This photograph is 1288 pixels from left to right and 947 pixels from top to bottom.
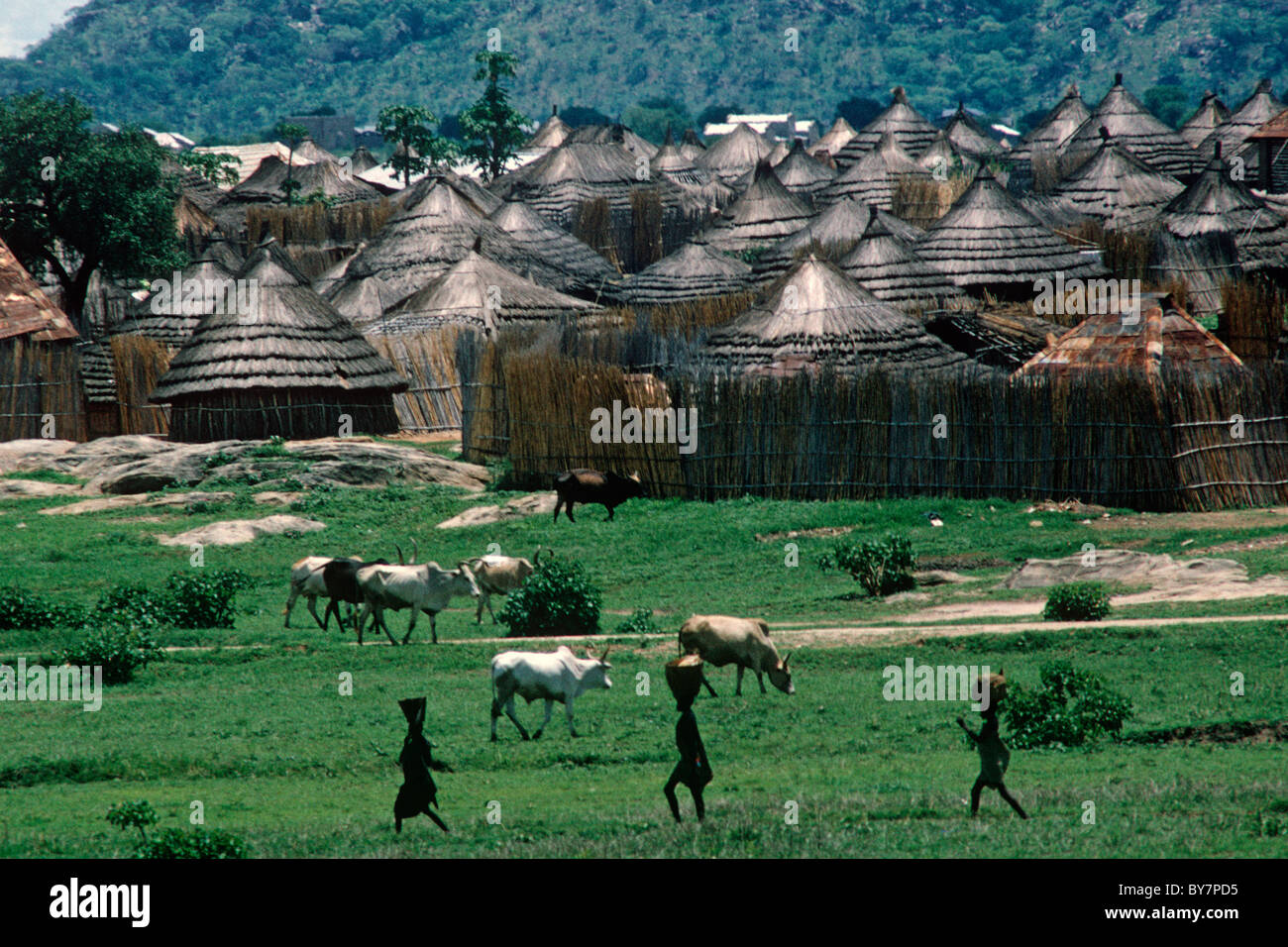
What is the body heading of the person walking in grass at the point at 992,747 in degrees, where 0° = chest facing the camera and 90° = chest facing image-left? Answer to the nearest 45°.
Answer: approximately 90°

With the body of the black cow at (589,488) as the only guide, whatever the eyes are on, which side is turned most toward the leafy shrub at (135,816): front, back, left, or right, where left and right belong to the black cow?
right

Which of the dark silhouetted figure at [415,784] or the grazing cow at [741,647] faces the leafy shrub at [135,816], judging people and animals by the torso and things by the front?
the dark silhouetted figure

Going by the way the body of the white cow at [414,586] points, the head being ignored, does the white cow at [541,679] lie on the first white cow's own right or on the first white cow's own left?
on the first white cow's own right

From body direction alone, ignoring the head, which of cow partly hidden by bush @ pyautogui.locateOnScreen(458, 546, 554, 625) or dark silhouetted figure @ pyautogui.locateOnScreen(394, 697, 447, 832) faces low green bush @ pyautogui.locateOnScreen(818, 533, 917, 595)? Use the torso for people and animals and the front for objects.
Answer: the cow partly hidden by bush

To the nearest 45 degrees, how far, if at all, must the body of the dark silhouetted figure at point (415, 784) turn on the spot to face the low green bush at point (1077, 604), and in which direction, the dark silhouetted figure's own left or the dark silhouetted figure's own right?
approximately 135° to the dark silhouetted figure's own right

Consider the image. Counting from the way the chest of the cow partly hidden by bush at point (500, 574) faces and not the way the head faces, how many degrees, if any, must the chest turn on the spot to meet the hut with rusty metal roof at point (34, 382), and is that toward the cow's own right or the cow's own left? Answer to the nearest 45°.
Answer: approximately 135° to the cow's own left

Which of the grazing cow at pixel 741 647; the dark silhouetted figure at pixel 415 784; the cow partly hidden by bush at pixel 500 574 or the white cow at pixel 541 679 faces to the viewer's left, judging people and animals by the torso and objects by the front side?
the dark silhouetted figure

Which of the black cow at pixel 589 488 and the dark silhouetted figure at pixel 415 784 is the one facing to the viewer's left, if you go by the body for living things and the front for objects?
the dark silhouetted figure

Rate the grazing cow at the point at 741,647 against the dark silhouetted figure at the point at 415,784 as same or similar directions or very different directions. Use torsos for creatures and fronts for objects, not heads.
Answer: very different directions

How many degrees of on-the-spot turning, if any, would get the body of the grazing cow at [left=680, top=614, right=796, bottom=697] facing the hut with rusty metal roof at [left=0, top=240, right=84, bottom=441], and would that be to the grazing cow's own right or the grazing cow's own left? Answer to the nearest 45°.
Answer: approximately 135° to the grazing cow's own left

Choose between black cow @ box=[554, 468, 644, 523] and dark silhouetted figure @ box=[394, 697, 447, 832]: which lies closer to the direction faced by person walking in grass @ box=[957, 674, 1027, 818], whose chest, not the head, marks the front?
the dark silhouetted figure

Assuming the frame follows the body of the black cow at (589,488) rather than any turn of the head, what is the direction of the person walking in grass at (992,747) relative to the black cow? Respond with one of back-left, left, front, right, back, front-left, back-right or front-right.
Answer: right

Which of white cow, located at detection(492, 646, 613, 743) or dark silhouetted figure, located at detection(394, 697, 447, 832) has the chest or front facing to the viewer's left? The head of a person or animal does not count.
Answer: the dark silhouetted figure

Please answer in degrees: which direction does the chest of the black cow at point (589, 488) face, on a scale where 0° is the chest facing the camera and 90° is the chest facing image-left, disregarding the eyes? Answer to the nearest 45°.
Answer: approximately 270°

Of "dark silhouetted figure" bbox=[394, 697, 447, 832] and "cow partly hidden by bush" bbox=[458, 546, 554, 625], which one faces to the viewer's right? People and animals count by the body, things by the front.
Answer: the cow partly hidden by bush
